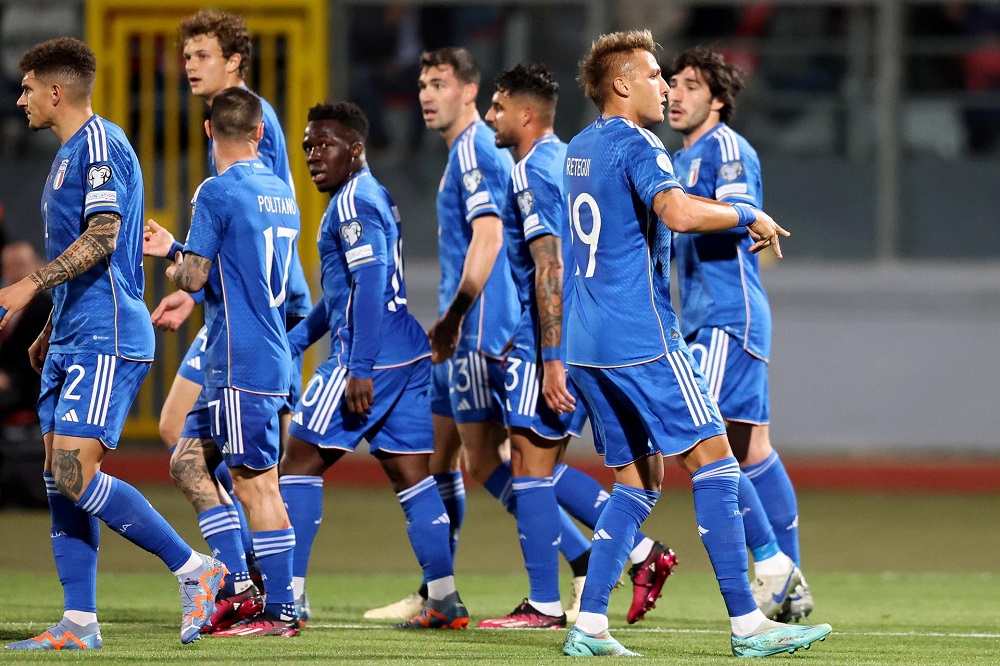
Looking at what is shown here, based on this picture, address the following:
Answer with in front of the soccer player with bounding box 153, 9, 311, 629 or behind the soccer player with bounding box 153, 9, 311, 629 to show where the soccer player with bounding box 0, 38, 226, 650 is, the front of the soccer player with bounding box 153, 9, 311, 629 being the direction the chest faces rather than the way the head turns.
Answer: in front

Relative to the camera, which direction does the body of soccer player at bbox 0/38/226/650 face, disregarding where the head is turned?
to the viewer's left

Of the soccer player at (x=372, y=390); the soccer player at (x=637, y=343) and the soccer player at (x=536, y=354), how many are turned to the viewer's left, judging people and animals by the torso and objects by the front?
2

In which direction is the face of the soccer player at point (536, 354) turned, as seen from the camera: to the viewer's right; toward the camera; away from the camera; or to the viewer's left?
to the viewer's left

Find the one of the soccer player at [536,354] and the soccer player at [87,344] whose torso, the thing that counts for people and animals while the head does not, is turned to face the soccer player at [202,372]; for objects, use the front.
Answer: the soccer player at [536,354]

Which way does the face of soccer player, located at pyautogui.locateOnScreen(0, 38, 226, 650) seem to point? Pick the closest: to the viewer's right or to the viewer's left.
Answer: to the viewer's left

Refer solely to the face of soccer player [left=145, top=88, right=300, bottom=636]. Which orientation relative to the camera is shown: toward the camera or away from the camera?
away from the camera

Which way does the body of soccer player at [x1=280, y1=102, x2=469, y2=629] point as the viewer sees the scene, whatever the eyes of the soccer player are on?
to the viewer's left

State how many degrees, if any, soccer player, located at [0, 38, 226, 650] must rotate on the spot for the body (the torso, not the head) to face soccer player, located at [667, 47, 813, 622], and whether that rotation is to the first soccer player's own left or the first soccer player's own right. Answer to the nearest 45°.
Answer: approximately 180°

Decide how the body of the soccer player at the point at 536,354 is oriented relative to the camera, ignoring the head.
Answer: to the viewer's left

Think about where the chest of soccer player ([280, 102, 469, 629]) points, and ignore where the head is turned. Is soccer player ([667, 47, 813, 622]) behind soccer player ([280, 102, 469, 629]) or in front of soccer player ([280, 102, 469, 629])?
behind
